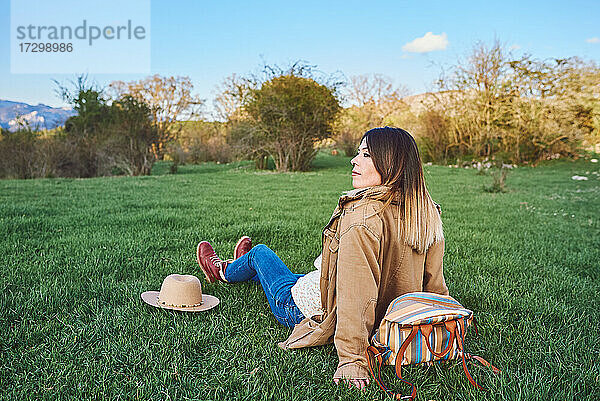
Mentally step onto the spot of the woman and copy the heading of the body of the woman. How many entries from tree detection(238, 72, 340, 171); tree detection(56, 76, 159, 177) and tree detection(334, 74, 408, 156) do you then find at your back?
0

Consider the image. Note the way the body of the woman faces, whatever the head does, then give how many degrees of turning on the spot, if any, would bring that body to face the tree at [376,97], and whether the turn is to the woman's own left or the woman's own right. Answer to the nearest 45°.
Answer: approximately 45° to the woman's own right

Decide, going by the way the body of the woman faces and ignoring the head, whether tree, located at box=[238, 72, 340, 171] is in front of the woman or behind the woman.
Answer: in front

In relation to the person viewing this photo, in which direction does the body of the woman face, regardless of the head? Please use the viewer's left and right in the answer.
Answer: facing away from the viewer and to the left of the viewer

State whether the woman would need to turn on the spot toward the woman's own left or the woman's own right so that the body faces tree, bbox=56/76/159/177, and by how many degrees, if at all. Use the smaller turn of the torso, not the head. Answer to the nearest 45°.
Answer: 0° — they already face it

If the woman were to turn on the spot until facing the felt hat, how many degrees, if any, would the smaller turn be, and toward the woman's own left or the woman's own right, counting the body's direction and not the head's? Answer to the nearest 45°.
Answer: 0° — they already face it

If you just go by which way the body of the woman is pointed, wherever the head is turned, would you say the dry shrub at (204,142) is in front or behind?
in front
